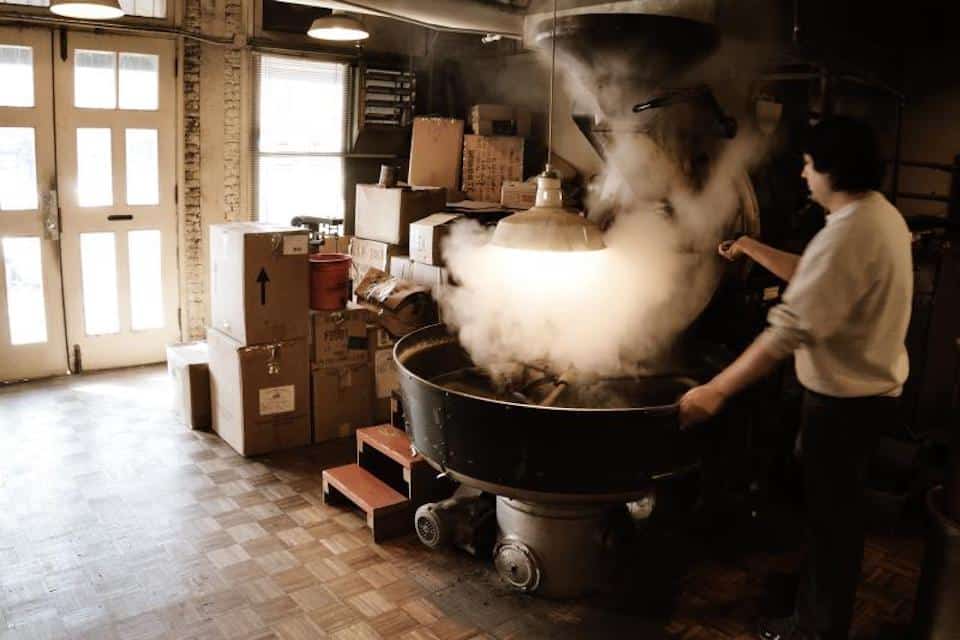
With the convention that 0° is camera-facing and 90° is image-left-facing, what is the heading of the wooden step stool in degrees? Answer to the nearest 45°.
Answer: approximately 45°

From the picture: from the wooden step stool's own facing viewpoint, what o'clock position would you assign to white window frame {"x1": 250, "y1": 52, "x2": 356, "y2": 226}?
The white window frame is roughly at 4 o'clock from the wooden step stool.

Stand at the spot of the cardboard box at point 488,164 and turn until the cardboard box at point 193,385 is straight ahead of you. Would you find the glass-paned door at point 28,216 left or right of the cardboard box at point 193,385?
right

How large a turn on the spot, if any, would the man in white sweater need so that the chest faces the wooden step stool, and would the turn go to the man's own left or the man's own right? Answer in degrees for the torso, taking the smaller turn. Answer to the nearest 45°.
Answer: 0° — they already face it

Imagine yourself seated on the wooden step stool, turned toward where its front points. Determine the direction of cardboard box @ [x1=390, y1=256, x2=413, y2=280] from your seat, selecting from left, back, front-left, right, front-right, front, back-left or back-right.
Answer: back-right

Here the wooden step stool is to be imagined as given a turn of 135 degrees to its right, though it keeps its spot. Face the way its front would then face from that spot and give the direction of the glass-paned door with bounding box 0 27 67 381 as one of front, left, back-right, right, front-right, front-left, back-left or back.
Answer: front-left

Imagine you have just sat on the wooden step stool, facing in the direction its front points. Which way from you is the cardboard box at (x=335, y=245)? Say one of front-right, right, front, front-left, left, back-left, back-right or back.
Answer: back-right

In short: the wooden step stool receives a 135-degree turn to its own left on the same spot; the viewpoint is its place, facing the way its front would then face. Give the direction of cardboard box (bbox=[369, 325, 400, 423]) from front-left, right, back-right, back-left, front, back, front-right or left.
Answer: left

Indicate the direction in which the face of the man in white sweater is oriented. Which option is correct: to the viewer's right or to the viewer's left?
to the viewer's left

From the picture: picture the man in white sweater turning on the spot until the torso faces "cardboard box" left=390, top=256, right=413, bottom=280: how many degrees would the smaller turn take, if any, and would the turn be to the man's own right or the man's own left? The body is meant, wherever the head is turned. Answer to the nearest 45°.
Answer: approximately 45° to the man's own right

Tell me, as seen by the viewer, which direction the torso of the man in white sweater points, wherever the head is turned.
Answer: to the viewer's left
